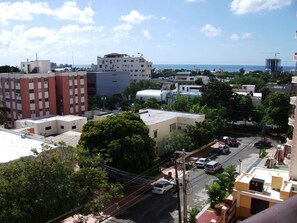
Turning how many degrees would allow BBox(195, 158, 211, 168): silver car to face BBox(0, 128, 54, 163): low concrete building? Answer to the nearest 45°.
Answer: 0° — it already faces it

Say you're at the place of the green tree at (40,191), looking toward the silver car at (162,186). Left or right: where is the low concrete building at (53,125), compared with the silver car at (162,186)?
left
